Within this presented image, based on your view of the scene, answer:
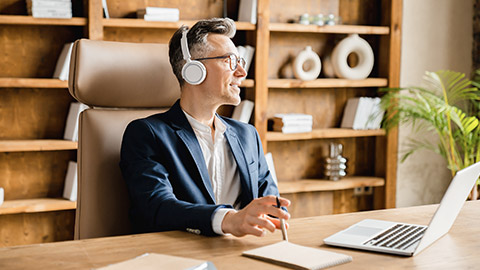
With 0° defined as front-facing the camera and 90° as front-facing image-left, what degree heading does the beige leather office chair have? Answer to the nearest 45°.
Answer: approximately 315°

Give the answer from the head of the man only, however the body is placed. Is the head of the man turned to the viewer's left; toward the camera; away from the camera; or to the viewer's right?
to the viewer's right

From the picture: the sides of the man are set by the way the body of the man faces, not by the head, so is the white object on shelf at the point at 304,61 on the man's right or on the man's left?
on the man's left

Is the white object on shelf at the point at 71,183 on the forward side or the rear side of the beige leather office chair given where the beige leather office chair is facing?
on the rear side

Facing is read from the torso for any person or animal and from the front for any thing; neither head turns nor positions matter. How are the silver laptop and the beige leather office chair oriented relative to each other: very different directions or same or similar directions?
very different directions

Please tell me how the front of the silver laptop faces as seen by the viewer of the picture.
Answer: facing to the left of the viewer

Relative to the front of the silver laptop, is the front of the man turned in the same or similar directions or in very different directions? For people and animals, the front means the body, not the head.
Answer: very different directions

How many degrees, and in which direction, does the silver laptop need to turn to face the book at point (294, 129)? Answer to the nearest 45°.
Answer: approximately 90° to its right

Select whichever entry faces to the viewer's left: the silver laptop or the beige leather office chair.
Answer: the silver laptop

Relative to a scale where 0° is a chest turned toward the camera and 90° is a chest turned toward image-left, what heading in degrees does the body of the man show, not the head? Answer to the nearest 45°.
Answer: approximately 315°

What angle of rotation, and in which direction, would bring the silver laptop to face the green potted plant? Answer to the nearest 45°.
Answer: approximately 90° to its right

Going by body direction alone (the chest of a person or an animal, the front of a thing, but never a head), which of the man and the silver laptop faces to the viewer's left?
the silver laptop

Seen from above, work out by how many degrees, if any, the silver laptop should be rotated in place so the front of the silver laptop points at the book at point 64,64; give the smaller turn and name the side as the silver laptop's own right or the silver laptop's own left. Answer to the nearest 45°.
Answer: approximately 45° to the silver laptop's own right

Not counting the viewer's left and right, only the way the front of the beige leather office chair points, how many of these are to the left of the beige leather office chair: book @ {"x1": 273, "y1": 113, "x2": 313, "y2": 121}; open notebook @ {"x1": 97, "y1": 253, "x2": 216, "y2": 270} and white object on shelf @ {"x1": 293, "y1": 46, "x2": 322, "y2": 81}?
2

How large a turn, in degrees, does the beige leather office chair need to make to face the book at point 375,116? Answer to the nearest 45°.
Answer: approximately 90° to its left
